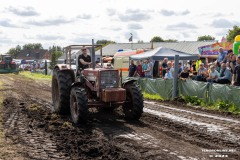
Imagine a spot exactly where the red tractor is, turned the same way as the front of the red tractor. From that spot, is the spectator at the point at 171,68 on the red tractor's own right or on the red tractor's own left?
on the red tractor's own left

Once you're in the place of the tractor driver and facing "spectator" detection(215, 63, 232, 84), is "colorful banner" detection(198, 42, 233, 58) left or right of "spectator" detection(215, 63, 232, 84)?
left

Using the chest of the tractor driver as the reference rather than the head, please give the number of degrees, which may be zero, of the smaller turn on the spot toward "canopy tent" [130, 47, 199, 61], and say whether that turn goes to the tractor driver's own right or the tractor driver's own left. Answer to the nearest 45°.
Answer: approximately 90° to the tractor driver's own left

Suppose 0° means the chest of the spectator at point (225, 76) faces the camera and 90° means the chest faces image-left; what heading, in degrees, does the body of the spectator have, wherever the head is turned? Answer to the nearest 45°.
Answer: approximately 45°

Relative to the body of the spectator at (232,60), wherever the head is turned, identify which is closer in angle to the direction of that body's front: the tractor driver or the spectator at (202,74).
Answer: the tractor driver

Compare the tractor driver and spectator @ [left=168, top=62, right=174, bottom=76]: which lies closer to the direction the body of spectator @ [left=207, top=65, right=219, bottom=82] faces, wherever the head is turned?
the tractor driver

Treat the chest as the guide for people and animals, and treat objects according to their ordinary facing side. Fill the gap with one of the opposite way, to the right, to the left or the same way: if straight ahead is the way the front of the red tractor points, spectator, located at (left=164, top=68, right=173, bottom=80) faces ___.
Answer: to the right

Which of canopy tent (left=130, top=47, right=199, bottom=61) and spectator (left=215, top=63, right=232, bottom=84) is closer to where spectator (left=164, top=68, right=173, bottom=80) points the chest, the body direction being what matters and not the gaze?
the spectator

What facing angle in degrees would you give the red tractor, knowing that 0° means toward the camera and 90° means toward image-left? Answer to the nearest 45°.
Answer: approximately 315°

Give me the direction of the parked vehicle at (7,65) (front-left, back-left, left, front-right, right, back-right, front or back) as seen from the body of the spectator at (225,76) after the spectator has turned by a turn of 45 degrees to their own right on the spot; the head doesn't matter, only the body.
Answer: front-right

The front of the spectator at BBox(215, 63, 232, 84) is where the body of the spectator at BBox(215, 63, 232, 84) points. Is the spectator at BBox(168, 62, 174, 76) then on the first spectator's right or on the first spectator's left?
on the first spectator's right

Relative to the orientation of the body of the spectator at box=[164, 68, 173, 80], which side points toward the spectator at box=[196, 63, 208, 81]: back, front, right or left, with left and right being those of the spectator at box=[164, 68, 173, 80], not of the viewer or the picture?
left

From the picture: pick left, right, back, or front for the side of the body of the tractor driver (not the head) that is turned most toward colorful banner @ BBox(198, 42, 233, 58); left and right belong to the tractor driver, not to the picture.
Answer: left
